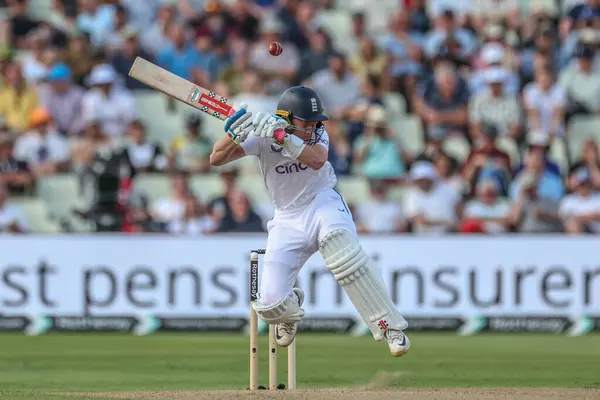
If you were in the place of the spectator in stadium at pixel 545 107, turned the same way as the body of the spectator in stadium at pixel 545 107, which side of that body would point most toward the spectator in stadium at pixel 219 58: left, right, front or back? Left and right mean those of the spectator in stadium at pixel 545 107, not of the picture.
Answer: right

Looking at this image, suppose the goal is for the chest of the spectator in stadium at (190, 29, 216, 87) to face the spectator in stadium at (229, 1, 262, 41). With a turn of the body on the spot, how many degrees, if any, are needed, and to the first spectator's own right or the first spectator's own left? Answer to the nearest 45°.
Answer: approximately 135° to the first spectator's own left

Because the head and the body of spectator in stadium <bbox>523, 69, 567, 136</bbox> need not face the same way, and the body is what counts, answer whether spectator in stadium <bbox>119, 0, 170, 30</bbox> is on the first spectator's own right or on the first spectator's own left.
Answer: on the first spectator's own right

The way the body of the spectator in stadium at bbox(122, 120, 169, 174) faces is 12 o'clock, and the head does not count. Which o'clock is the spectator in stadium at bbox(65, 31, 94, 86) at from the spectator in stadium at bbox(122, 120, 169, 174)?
the spectator in stadium at bbox(65, 31, 94, 86) is roughly at 5 o'clock from the spectator in stadium at bbox(122, 120, 169, 174).

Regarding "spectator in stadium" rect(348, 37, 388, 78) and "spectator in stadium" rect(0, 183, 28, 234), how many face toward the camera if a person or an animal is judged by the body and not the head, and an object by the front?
2

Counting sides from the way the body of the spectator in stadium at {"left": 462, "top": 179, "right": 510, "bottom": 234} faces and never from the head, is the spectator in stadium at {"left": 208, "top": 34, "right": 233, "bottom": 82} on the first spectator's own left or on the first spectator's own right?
on the first spectator's own right

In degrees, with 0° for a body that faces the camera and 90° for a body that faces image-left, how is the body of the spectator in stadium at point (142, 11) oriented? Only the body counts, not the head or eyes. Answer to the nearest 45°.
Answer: approximately 0°

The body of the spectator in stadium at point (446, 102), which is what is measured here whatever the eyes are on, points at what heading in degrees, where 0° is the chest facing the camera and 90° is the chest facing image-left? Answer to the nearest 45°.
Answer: approximately 0°
